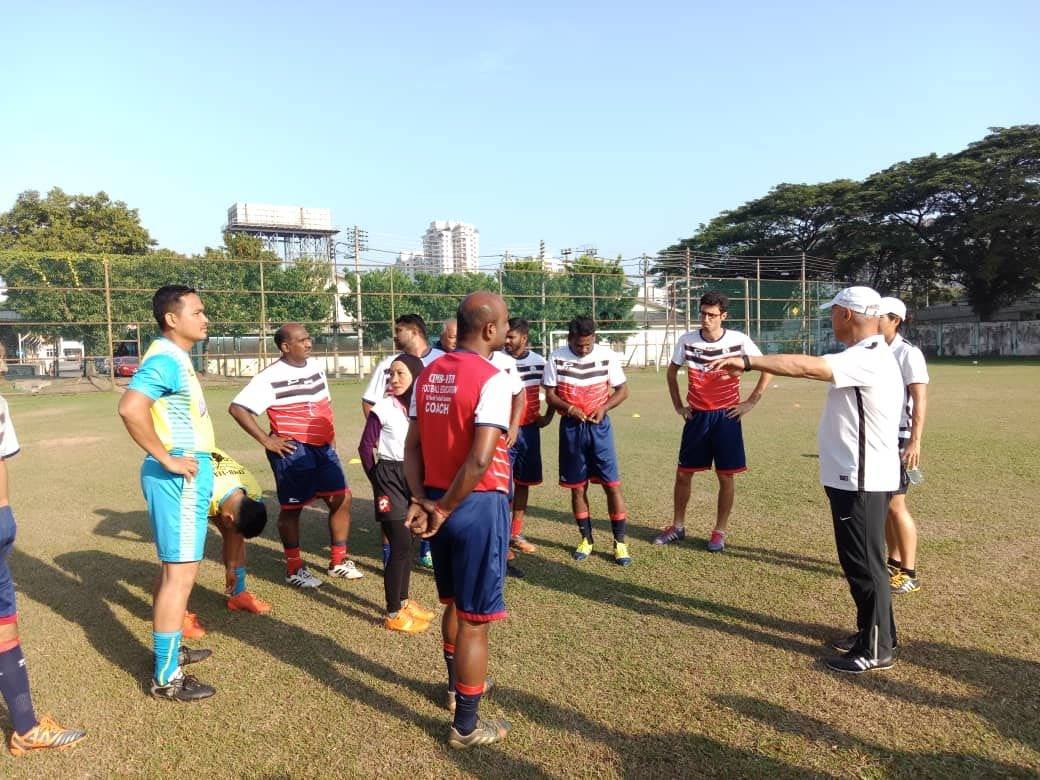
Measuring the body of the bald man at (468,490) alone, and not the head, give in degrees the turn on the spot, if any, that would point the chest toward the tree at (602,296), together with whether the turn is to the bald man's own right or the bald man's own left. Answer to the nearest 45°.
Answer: approximately 45° to the bald man's own left

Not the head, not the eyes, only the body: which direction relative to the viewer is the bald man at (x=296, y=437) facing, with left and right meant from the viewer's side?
facing the viewer and to the right of the viewer

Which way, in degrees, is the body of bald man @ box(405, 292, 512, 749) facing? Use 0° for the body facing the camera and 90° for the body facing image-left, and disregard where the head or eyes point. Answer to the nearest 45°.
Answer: approximately 225°

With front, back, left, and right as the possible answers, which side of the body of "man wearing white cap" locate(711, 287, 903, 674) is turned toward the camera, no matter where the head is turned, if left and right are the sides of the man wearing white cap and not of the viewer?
left

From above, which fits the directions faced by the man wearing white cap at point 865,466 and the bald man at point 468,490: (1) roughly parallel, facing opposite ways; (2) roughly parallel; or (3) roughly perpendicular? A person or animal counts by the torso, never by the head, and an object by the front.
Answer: roughly perpendicular

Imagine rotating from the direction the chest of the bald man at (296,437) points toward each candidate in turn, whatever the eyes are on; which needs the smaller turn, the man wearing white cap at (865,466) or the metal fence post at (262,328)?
the man wearing white cap

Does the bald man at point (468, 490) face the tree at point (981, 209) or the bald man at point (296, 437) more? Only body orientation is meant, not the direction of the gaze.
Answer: the tree

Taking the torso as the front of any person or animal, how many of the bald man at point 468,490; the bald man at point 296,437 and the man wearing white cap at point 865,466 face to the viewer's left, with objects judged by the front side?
1

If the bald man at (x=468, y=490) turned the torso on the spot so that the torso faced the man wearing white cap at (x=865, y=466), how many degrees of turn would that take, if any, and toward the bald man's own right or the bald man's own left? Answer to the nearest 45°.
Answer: approximately 45° to the bald man's own right

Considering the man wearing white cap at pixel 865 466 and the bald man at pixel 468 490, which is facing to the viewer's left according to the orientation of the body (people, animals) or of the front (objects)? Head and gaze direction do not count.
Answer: the man wearing white cap

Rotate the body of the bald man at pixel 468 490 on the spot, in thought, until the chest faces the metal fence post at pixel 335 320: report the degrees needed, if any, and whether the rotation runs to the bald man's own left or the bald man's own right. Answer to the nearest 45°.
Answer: approximately 45° to the bald man's own left

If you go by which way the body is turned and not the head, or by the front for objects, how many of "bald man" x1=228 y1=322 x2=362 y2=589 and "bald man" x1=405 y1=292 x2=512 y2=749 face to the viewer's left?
0

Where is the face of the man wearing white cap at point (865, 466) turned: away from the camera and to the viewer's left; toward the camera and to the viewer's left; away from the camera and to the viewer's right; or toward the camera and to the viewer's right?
away from the camera and to the viewer's left
